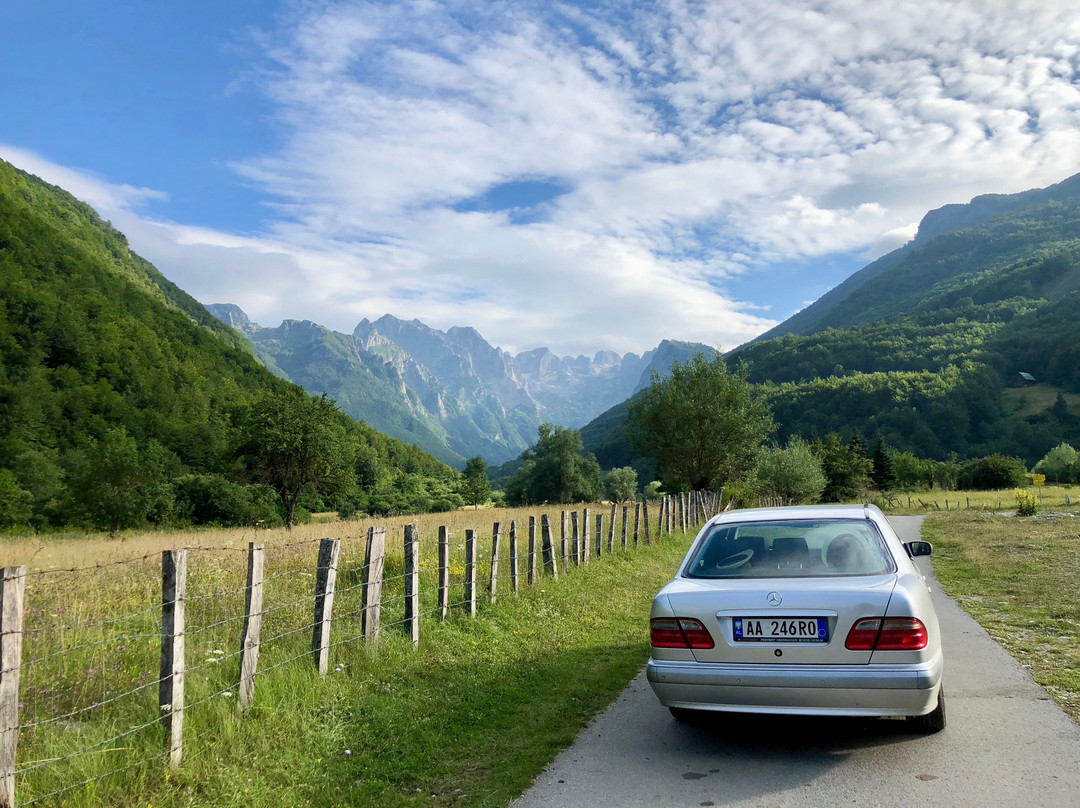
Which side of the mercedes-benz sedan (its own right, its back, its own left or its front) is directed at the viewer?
back

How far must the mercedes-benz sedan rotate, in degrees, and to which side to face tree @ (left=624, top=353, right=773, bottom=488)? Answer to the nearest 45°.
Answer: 0° — it already faces it

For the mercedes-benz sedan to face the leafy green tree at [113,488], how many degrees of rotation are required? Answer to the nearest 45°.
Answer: approximately 45° to its left

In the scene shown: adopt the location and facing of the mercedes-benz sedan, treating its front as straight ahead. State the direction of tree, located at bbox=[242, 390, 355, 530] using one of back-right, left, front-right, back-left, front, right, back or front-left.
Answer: front-left

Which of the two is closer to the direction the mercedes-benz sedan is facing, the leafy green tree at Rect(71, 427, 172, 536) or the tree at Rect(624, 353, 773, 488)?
the tree

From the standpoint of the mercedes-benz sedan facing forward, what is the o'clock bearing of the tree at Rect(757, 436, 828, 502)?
The tree is roughly at 12 o'clock from the mercedes-benz sedan.

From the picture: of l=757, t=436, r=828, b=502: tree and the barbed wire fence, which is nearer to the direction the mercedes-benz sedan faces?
the tree
